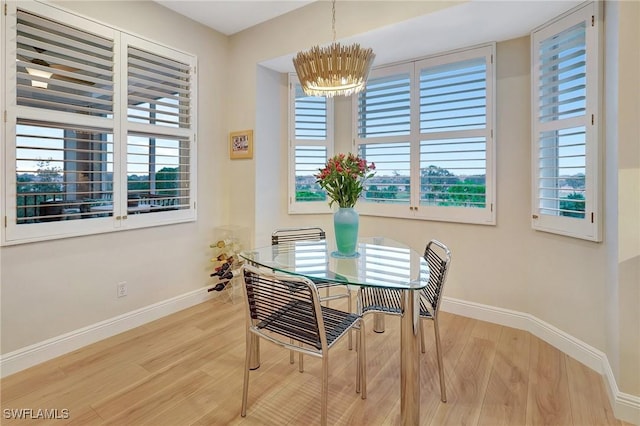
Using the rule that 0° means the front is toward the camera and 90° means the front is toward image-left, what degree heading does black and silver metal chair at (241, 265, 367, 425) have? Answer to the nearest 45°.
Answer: approximately 225°

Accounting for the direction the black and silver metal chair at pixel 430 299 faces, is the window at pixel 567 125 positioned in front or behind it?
behind

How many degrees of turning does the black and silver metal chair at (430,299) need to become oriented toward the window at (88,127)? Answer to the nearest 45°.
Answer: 0° — it already faces it

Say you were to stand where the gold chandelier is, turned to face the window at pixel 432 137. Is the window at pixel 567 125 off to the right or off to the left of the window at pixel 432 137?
right

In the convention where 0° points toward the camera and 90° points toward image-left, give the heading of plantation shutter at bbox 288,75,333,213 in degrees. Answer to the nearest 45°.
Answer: approximately 0°

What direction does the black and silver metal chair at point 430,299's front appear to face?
to the viewer's left

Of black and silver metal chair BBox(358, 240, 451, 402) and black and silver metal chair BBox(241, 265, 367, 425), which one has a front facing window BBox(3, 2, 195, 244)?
black and silver metal chair BBox(358, 240, 451, 402)

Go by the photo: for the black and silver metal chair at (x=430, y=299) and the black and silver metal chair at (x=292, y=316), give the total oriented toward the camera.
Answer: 0

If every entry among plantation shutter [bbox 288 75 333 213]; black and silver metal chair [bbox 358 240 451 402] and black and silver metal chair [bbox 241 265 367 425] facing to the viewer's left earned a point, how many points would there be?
1

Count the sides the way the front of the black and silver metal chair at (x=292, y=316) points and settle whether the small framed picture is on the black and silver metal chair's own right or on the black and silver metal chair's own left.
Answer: on the black and silver metal chair's own left

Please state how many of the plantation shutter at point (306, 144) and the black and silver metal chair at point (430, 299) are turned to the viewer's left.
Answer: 1

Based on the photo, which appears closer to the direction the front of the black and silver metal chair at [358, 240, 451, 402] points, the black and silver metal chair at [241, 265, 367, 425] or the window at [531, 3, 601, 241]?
the black and silver metal chair at [241, 265, 367, 425]

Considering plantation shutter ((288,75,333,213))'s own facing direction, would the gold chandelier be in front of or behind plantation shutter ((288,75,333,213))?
in front

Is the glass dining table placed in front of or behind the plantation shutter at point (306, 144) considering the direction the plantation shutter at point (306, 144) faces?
in front

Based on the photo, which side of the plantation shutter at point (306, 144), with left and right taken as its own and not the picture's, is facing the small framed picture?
right

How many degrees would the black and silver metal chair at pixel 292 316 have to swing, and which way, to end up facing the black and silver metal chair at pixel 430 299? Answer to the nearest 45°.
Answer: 0° — it already faces it
